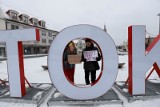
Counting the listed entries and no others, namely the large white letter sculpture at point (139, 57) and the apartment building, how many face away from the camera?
0

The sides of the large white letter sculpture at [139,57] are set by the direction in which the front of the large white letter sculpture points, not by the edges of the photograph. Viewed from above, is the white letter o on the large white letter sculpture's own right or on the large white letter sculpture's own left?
on the large white letter sculpture's own right

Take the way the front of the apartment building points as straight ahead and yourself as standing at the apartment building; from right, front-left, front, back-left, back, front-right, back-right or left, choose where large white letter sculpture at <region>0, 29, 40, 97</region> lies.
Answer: front-right

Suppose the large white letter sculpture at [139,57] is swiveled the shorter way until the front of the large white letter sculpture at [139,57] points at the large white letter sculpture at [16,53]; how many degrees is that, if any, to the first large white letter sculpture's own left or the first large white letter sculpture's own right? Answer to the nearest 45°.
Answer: approximately 45° to the first large white letter sculpture's own right

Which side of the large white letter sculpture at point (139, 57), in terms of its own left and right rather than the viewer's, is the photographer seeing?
front

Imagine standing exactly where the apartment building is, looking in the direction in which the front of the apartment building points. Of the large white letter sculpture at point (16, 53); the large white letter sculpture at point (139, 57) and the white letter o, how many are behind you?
0

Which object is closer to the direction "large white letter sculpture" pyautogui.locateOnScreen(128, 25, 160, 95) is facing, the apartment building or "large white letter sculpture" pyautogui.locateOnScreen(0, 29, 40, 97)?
the large white letter sculpture

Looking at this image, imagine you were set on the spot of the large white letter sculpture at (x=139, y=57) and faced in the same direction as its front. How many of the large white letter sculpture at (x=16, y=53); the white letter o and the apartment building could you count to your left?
0

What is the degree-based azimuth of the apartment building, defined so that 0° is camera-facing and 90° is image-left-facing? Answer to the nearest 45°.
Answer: approximately 315°

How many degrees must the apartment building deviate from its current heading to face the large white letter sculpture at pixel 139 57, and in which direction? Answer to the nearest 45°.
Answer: approximately 45° to its right

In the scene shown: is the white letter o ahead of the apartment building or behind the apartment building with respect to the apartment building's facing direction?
ahead

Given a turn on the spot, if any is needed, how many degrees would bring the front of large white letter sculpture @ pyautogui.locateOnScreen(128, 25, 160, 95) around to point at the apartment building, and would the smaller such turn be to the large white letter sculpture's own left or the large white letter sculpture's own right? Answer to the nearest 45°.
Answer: approximately 135° to the large white letter sculpture's own right
